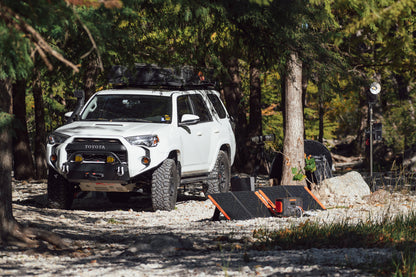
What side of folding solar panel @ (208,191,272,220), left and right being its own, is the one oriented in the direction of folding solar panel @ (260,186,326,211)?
left

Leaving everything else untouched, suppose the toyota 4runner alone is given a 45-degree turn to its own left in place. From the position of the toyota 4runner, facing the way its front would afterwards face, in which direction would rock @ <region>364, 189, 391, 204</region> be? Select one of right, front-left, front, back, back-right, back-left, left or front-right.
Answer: left

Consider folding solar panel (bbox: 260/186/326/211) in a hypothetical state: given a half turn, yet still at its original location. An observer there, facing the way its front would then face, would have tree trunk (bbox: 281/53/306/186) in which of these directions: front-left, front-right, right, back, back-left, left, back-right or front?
front-right

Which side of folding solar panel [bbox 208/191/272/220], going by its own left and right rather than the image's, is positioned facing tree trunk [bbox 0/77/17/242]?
right

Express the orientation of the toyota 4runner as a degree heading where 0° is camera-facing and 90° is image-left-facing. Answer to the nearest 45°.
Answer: approximately 45°

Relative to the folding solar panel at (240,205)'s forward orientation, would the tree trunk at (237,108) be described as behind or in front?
behind

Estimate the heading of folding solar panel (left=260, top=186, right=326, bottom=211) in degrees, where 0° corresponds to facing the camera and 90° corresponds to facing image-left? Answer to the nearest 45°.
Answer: approximately 315°

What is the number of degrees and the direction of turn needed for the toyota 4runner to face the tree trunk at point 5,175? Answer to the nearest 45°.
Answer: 0° — it already faces it

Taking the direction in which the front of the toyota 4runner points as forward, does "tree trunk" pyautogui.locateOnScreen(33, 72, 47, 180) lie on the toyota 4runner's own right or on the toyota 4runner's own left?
on the toyota 4runner's own right

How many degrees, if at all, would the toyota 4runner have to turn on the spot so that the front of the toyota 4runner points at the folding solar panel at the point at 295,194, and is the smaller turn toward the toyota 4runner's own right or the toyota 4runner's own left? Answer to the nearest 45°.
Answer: approximately 135° to the toyota 4runner's own left

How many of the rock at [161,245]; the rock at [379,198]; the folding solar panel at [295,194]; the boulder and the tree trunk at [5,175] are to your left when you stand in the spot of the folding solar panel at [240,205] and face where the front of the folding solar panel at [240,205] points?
3
